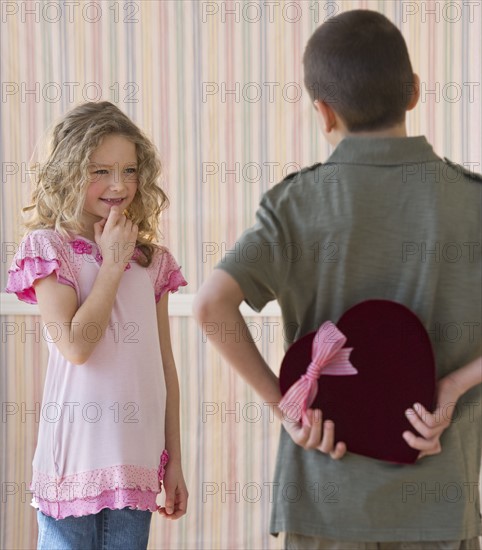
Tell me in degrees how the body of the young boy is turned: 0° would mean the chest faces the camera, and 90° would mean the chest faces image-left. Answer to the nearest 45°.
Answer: approximately 180°

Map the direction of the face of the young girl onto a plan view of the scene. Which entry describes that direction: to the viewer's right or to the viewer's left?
to the viewer's right

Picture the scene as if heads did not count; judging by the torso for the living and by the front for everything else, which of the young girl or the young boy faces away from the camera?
the young boy

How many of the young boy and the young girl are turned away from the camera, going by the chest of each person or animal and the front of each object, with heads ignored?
1

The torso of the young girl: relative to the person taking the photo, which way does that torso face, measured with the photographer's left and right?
facing the viewer and to the right of the viewer
